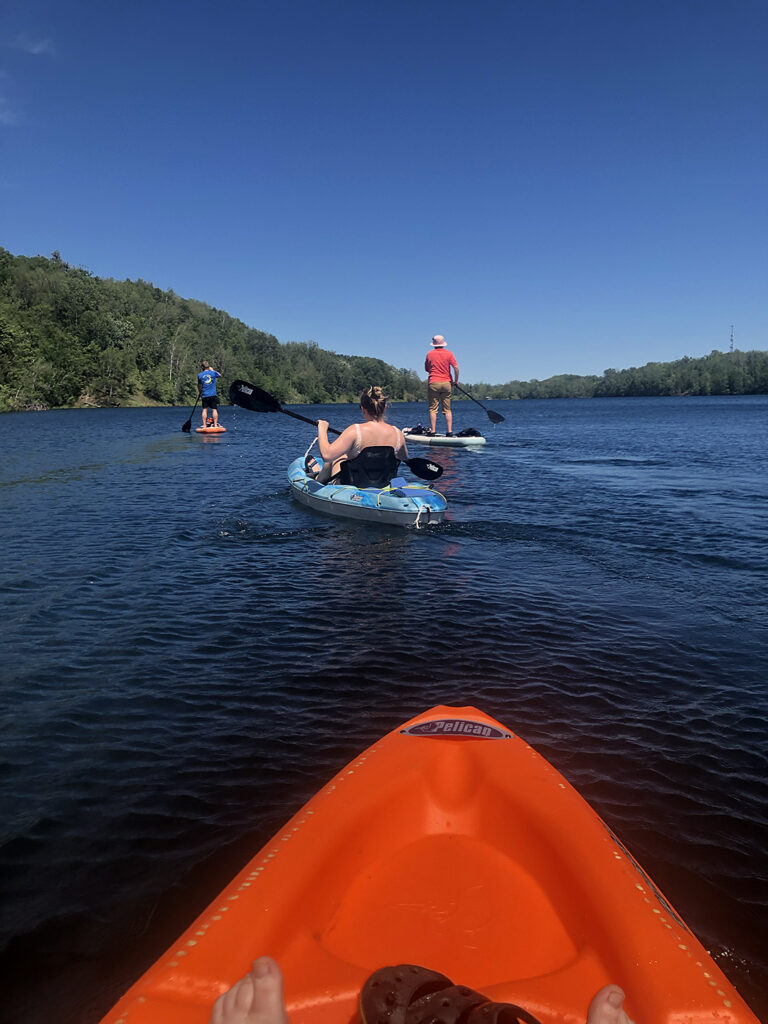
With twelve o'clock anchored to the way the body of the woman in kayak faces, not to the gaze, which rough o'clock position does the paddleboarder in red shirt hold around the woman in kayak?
The paddleboarder in red shirt is roughly at 2 o'clock from the woman in kayak.

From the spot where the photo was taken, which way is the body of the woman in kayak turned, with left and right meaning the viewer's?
facing away from the viewer and to the left of the viewer

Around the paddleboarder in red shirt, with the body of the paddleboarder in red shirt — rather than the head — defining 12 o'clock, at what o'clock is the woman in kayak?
The woman in kayak is roughly at 6 o'clock from the paddleboarder in red shirt.

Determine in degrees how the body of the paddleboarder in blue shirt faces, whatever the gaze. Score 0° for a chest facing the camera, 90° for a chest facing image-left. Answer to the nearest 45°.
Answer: approximately 180°

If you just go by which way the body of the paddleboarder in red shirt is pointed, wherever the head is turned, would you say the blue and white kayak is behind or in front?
behind

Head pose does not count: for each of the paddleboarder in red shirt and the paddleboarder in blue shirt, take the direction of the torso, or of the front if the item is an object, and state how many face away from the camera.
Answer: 2

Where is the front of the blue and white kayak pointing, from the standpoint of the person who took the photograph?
facing away from the viewer and to the left of the viewer

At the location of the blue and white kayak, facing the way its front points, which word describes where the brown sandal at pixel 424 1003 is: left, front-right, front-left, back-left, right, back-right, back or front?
back-left

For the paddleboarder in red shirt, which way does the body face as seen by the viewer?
away from the camera
